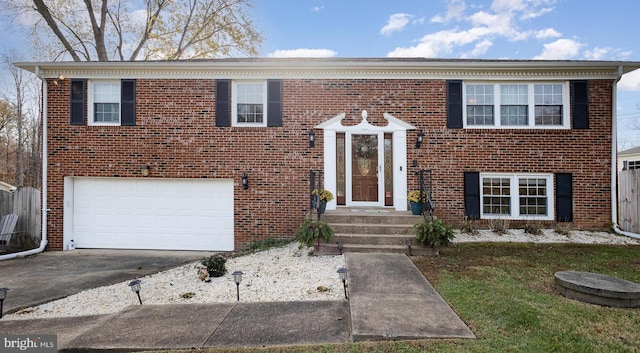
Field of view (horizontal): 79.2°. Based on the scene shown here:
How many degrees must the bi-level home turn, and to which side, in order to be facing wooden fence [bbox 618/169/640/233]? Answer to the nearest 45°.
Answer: approximately 90° to its left

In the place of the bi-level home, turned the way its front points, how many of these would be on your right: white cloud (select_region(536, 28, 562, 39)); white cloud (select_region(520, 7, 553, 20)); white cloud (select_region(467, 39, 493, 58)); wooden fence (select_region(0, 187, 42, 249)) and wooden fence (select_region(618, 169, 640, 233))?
1

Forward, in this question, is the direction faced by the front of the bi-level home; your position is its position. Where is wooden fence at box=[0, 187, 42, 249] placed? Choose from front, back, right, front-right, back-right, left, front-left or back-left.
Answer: right

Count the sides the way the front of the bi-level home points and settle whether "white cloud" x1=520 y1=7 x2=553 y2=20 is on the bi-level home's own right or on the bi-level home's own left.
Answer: on the bi-level home's own left

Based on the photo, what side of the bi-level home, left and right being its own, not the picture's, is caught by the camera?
front

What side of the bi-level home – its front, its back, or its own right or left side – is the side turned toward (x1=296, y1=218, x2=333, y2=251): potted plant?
front

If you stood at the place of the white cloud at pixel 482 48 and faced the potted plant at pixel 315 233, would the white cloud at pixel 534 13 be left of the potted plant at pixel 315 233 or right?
left

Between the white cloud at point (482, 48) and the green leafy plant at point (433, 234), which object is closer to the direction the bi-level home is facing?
the green leafy plant

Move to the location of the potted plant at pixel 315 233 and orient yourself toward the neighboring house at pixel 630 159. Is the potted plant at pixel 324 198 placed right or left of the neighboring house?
left

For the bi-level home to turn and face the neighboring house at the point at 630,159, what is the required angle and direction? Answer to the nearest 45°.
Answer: approximately 135° to its left

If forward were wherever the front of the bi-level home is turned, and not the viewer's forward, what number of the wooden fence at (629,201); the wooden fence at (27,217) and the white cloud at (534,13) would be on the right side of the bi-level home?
1

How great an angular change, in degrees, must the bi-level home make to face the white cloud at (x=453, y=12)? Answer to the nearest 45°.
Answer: approximately 135° to its left
